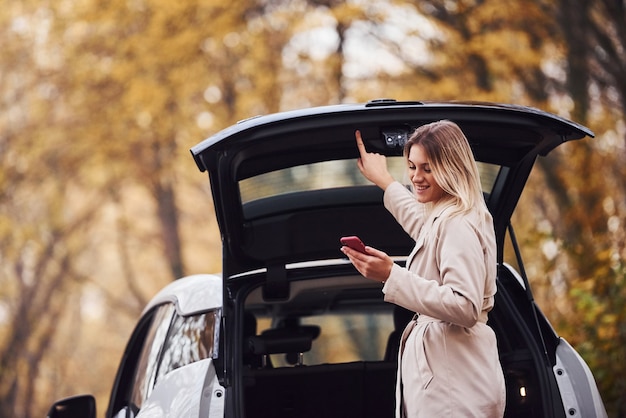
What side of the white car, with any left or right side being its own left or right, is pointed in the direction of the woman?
back

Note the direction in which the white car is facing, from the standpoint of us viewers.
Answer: facing away from the viewer and to the left of the viewer
